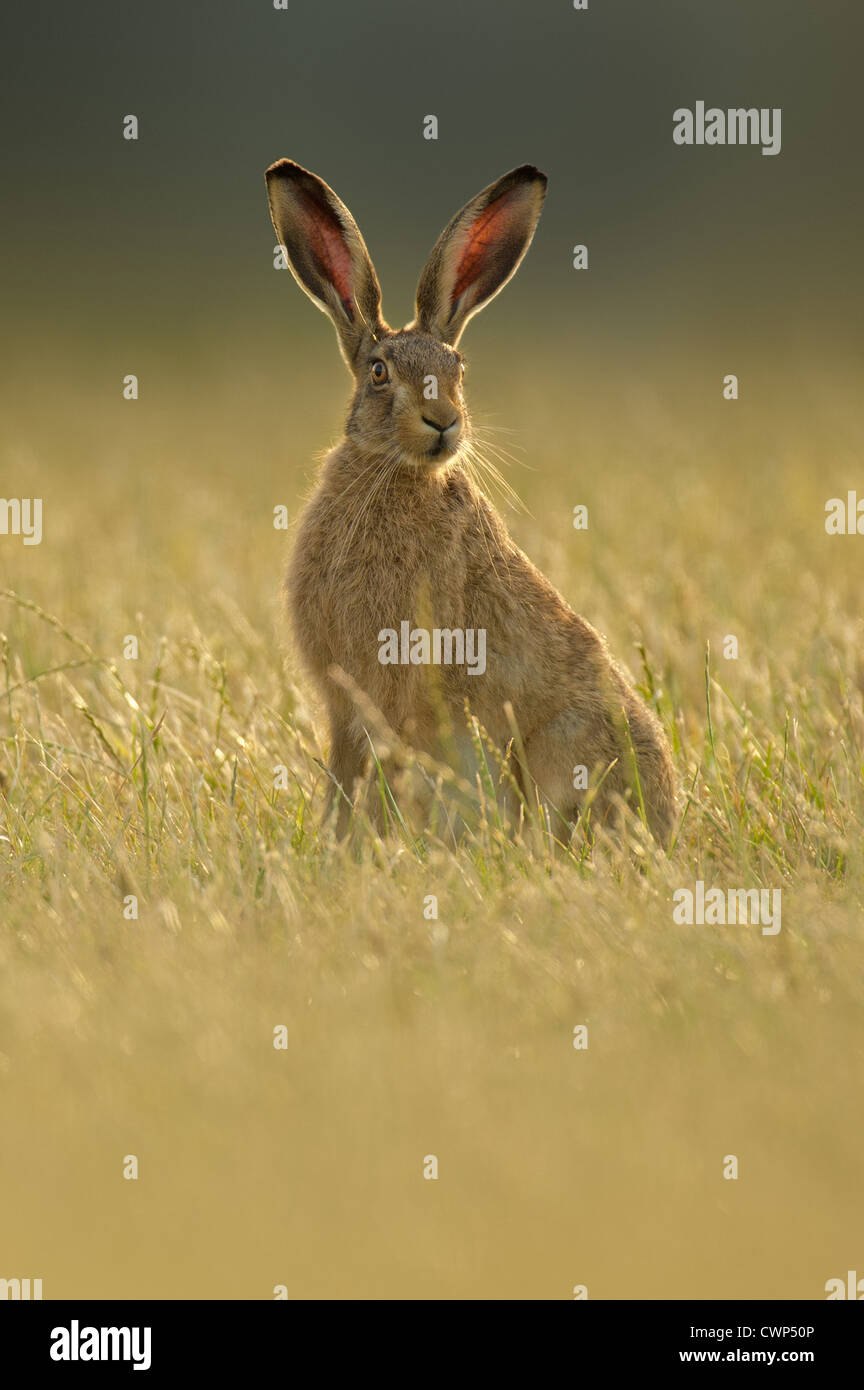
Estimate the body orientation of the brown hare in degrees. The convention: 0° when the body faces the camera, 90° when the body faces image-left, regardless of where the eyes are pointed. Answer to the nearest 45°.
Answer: approximately 45°
